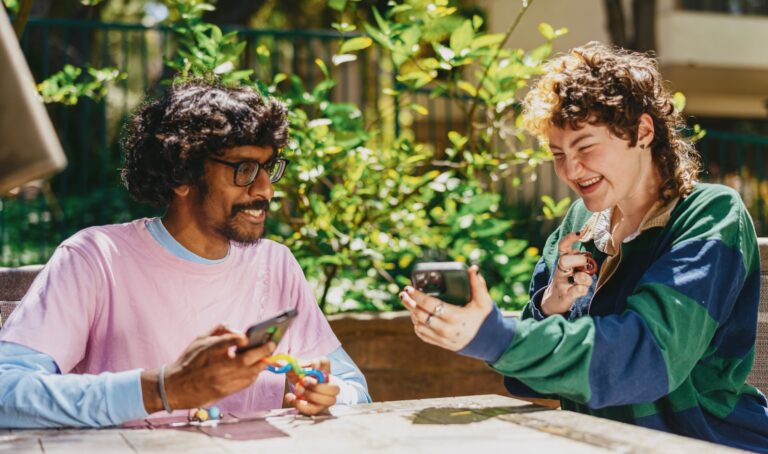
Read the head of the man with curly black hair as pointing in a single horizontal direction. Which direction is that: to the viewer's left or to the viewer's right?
to the viewer's right

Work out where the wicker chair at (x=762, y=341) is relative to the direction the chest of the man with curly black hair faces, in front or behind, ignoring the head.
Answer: in front

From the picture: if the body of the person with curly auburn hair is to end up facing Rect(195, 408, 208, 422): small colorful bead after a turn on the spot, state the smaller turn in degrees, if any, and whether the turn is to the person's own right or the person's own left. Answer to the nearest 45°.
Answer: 0° — they already face it

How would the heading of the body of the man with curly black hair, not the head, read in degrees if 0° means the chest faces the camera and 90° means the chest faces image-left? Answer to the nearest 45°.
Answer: approximately 315°

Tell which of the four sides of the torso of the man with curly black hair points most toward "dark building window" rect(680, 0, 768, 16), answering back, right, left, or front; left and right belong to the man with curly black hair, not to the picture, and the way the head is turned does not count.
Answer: left

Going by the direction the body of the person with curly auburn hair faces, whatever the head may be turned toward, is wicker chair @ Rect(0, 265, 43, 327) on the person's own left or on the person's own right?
on the person's own right

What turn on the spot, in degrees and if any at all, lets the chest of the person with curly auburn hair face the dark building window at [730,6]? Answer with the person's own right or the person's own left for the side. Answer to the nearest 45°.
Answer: approximately 135° to the person's own right

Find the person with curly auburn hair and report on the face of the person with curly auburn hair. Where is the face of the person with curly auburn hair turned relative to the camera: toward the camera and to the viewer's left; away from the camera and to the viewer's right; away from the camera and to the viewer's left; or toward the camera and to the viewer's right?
toward the camera and to the viewer's left

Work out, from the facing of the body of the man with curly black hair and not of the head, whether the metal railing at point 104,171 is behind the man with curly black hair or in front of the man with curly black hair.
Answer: behind
